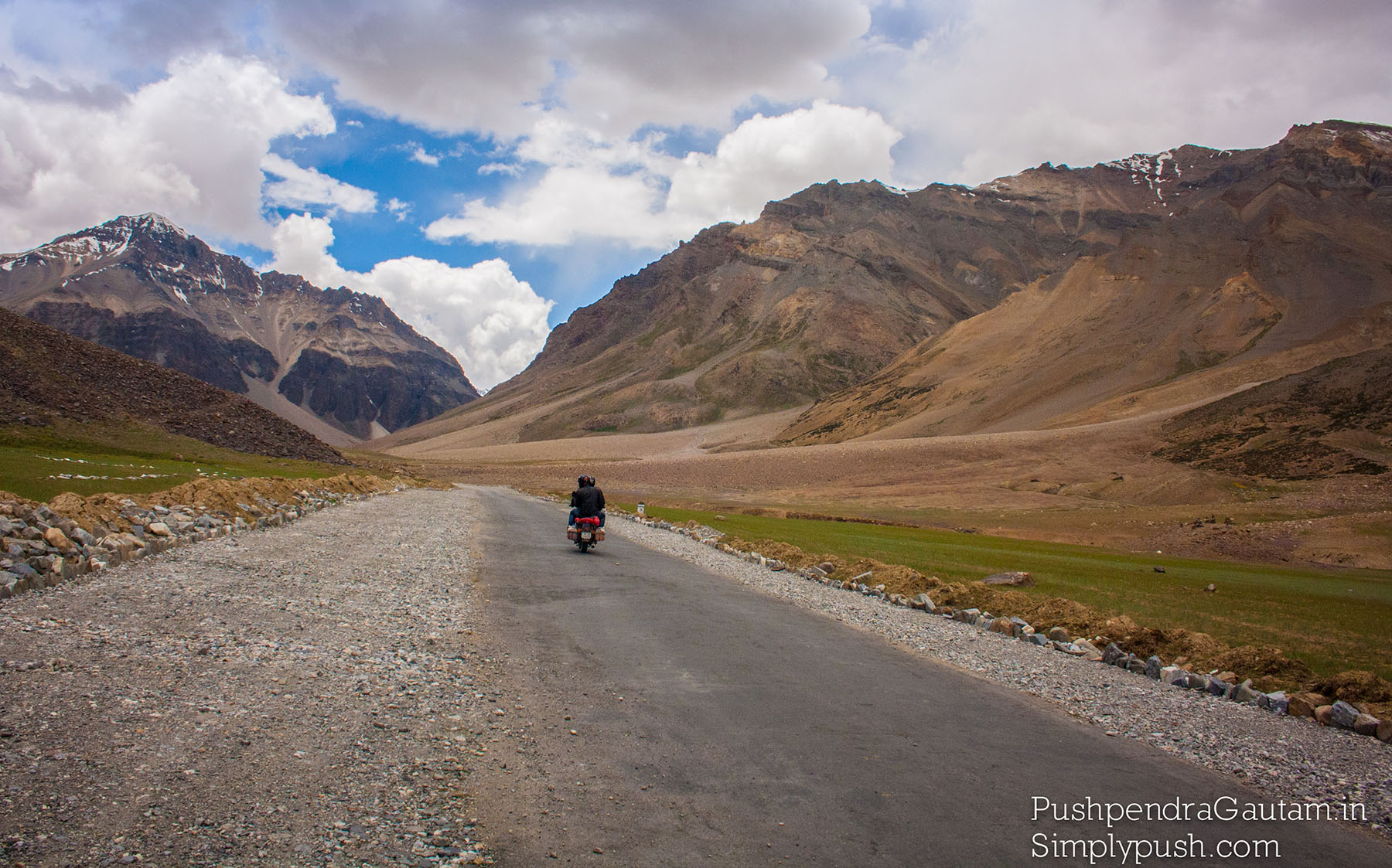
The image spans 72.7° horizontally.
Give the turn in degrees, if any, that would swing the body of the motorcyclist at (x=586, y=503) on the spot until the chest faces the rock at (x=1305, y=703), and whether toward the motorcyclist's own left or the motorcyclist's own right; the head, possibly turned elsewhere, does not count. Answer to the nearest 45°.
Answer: approximately 135° to the motorcyclist's own right

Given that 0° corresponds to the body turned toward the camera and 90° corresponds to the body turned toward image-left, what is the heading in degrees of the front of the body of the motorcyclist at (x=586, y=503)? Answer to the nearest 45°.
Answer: approximately 180°

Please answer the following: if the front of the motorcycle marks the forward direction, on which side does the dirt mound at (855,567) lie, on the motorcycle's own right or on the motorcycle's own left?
on the motorcycle's own right

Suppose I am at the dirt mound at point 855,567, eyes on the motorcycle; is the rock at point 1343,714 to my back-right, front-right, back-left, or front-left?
back-left

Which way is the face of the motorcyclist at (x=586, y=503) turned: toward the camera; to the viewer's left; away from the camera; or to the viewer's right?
away from the camera

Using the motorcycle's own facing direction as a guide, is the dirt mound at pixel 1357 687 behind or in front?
behind

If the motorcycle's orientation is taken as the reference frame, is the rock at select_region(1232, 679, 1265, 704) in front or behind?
behind

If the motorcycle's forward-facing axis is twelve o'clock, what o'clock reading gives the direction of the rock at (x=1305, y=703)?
The rock is roughly at 5 o'clock from the motorcycle.

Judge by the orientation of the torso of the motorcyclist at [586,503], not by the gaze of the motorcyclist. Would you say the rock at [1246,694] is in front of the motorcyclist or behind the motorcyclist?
behind

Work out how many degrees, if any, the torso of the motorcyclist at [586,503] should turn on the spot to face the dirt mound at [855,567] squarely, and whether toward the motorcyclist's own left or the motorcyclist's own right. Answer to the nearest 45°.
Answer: approximately 90° to the motorcyclist's own right

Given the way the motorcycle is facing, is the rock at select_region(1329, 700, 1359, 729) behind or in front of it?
behind

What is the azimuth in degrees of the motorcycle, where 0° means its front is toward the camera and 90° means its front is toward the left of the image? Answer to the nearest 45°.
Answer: approximately 180°
